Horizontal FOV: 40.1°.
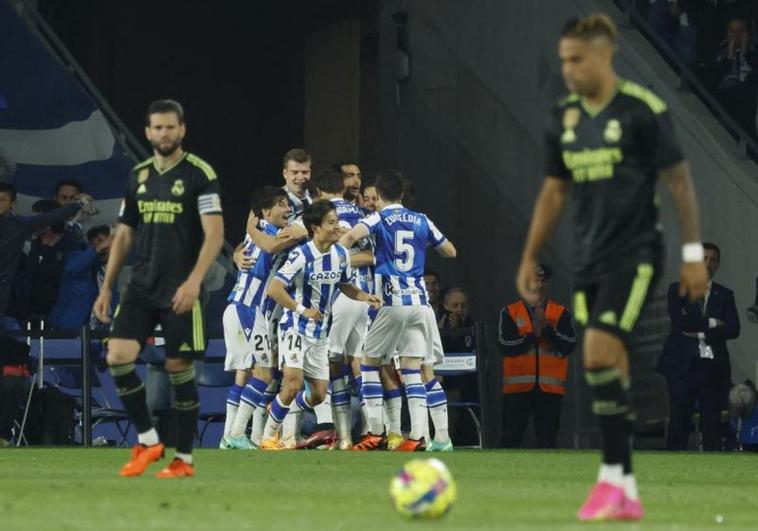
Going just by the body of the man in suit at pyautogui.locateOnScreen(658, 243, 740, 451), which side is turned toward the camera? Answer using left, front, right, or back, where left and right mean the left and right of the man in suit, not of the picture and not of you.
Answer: front

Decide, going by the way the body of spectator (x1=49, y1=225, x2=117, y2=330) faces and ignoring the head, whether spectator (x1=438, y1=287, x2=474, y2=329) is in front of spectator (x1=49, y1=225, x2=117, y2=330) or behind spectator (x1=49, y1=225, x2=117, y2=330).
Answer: in front

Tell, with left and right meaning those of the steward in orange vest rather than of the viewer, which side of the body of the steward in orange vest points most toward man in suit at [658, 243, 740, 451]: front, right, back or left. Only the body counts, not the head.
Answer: left

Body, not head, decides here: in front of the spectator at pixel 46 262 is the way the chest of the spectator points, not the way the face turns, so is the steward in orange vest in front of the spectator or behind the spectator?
in front

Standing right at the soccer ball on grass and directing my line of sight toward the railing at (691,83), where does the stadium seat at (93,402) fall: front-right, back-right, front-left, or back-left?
front-left

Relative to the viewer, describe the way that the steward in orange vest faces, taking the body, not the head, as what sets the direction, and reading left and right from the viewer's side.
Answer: facing the viewer

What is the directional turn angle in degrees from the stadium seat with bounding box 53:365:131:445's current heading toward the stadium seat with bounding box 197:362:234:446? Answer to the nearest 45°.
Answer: approximately 45° to its left

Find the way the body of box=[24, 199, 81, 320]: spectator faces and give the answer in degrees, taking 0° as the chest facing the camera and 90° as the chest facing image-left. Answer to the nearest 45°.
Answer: approximately 315°

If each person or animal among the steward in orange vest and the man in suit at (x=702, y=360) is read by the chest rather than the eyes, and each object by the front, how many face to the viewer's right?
0

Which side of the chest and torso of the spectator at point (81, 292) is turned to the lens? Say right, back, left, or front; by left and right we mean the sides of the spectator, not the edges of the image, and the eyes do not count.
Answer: right
